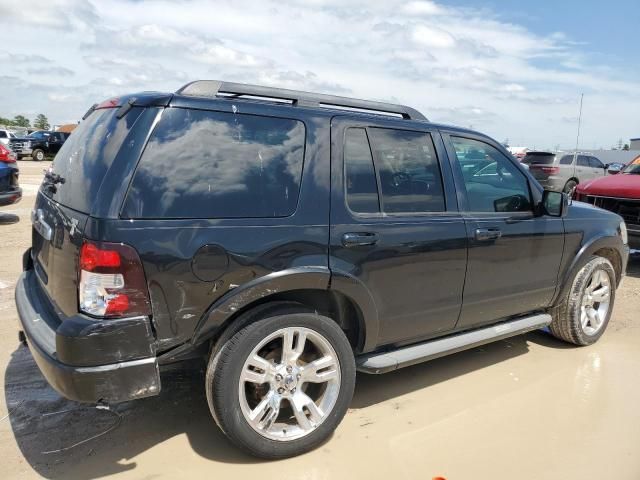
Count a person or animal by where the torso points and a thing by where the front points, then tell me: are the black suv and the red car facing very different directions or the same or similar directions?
very different directions

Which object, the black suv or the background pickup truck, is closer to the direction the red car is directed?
the black suv

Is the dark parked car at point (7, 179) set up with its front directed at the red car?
no

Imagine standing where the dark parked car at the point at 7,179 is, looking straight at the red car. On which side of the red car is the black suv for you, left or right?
right

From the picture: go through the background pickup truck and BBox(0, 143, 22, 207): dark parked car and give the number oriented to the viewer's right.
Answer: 0

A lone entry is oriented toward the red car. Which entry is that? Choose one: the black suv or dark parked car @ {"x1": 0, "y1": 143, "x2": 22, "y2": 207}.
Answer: the black suv

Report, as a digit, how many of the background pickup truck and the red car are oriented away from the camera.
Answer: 0

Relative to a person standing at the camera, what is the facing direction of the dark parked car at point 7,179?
facing away from the viewer and to the left of the viewer

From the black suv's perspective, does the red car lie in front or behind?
in front

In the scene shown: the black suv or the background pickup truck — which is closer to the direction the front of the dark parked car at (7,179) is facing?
the background pickup truck

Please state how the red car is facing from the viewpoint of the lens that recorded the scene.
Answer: facing the viewer and to the left of the viewer

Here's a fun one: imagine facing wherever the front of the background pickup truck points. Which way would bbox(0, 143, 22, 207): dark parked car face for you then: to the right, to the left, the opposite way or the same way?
to the right

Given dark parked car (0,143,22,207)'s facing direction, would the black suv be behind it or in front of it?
behind

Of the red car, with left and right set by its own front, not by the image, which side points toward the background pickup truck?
right

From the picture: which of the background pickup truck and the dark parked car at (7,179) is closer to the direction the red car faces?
the dark parked car

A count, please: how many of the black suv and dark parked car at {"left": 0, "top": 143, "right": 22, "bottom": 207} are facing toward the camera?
0

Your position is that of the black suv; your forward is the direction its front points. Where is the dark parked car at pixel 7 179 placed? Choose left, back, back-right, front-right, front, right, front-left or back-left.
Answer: left
